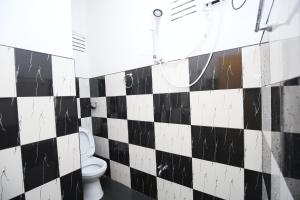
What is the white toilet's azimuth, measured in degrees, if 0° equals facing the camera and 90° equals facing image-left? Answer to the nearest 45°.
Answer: approximately 315°
